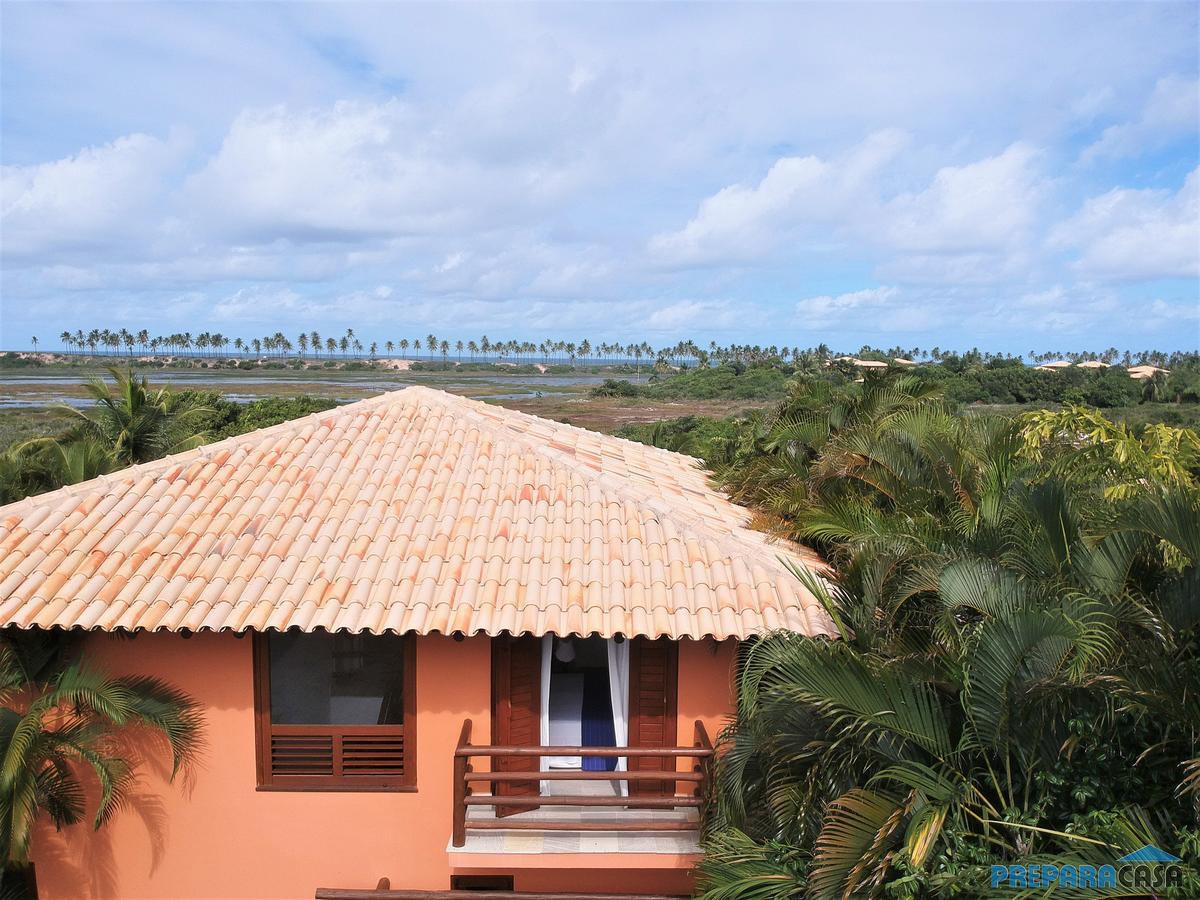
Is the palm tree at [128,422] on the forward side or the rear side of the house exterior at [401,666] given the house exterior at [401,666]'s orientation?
on the rear side

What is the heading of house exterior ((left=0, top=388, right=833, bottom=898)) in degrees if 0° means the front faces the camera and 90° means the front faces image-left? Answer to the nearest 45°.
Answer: approximately 0°
